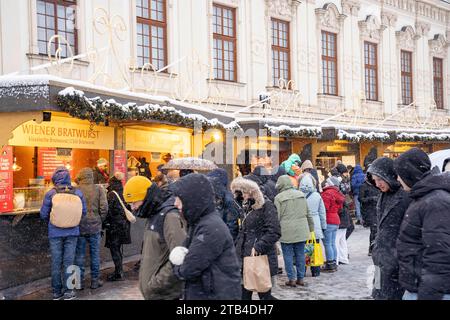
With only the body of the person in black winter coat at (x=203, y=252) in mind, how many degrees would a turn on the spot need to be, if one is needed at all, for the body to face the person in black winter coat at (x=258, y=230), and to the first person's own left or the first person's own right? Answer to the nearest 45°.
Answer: approximately 90° to the first person's own right

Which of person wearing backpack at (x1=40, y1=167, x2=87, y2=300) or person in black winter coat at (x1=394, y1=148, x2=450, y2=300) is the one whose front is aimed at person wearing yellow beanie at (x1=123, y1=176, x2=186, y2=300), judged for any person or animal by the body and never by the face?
the person in black winter coat

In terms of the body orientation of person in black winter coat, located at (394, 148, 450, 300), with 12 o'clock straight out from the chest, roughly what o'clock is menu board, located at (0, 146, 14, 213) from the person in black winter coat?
The menu board is roughly at 1 o'clock from the person in black winter coat.

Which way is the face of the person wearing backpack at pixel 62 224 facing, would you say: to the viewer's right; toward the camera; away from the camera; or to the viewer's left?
away from the camera

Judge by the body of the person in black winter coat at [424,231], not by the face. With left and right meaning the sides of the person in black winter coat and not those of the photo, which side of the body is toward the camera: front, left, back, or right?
left

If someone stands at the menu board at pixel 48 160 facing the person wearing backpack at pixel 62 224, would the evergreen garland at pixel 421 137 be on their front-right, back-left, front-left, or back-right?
back-left

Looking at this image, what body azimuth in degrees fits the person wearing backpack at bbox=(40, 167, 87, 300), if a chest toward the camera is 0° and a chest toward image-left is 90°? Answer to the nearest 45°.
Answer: approximately 180°

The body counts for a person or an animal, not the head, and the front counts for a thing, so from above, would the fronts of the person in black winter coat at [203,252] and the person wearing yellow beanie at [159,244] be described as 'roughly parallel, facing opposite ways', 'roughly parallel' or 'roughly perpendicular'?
roughly parallel

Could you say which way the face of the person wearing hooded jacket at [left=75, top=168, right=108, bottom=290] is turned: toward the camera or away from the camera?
away from the camera

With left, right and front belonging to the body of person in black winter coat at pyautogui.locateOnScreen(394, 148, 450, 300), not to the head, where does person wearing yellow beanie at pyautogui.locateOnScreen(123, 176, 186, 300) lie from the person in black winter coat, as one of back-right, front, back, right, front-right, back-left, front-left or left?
front
